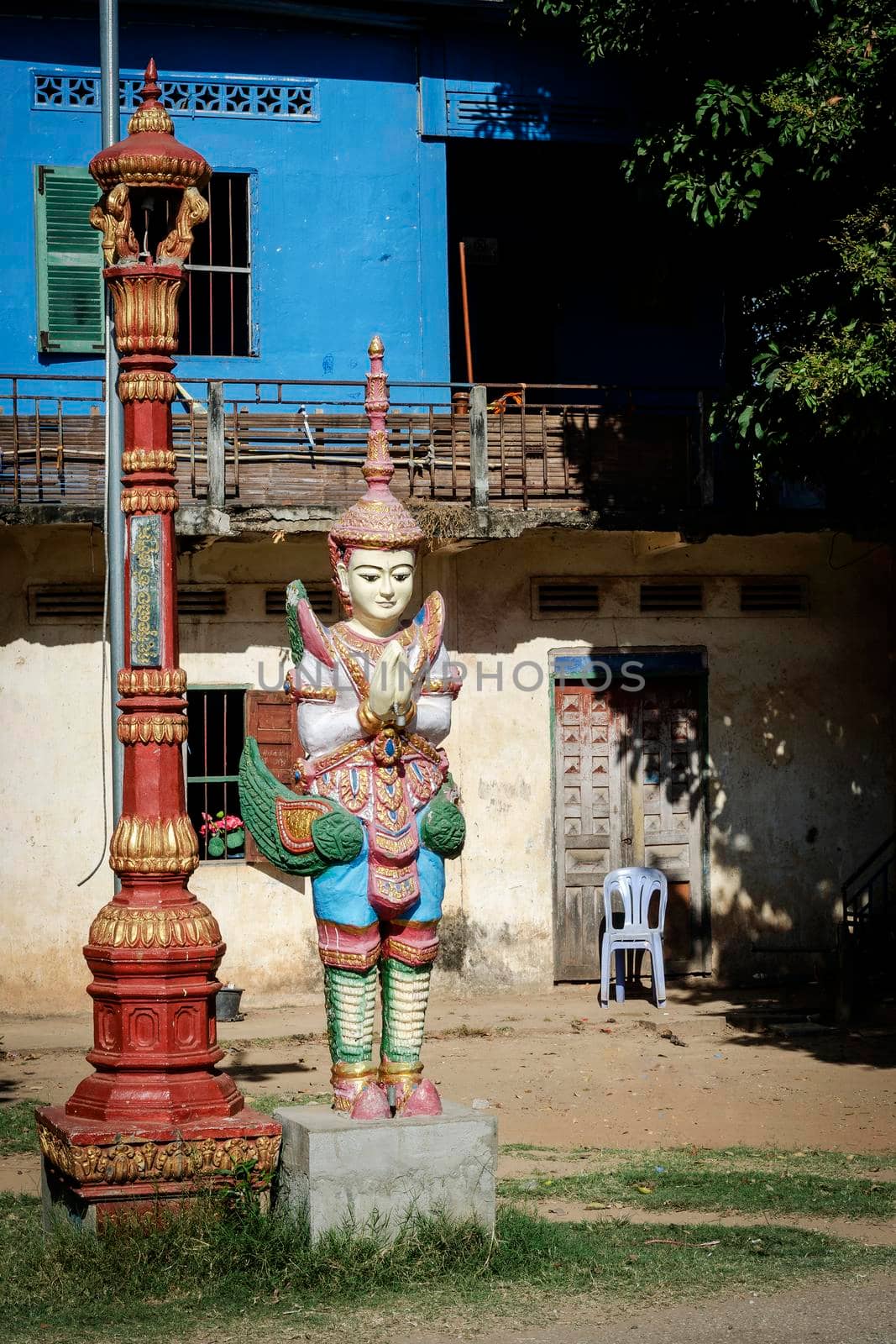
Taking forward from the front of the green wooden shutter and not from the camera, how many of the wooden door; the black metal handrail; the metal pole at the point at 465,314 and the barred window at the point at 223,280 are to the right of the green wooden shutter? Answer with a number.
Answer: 0

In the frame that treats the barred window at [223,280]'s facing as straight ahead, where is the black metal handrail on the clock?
The black metal handrail is roughly at 9 o'clock from the barred window.

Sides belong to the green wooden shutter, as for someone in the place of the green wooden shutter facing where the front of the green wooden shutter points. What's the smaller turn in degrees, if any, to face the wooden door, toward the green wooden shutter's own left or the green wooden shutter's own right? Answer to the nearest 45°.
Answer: approximately 90° to the green wooden shutter's own left

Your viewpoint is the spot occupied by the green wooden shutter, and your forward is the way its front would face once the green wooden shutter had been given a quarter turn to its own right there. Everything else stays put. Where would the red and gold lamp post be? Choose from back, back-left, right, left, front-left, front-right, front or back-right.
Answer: left

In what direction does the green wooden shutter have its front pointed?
toward the camera

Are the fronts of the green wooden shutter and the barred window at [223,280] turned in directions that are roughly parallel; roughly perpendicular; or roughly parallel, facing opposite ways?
roughly parallel

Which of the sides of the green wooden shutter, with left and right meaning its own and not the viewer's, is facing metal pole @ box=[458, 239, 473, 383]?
left

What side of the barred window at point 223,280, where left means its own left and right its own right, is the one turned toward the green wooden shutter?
right

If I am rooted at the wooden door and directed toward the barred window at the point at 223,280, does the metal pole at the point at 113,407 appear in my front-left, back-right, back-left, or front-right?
front-left

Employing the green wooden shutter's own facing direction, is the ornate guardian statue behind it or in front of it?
in front

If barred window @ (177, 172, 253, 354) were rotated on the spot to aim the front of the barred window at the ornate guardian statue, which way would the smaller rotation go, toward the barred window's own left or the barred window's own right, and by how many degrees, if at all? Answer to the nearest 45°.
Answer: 0° — it already faces it

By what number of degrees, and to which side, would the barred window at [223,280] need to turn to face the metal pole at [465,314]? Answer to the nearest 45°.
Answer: approximately 90° to its left

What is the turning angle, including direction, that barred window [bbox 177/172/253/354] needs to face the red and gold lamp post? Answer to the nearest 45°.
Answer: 0° — it already faces it

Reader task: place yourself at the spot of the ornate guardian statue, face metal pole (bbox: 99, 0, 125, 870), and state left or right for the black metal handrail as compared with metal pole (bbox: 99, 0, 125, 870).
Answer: right

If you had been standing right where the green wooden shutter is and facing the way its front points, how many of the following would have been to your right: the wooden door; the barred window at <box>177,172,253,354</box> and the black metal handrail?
0

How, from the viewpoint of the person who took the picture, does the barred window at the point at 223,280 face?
facing the viewer

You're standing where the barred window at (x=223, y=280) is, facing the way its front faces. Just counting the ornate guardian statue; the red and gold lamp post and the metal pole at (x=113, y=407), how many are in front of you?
3
